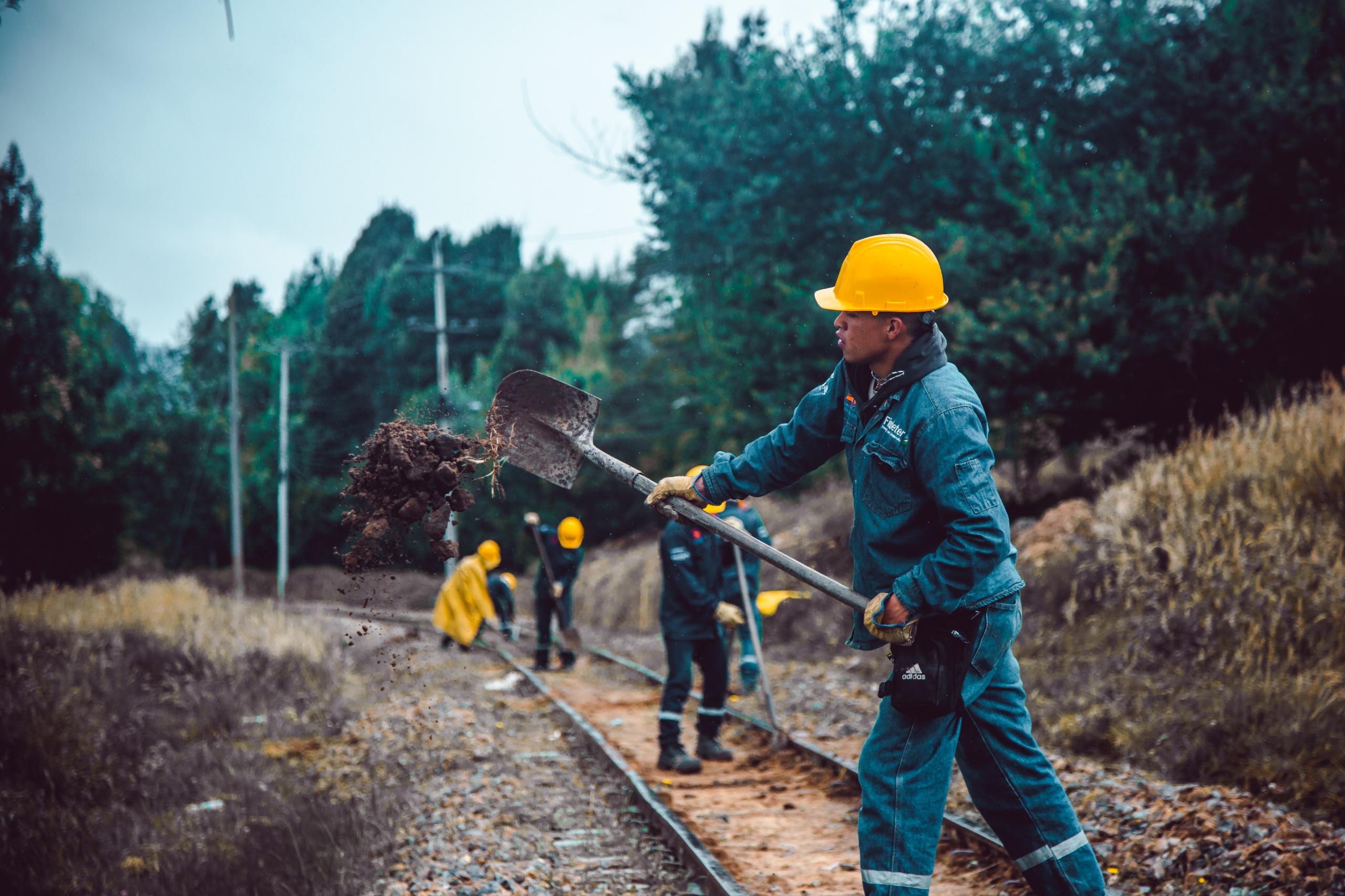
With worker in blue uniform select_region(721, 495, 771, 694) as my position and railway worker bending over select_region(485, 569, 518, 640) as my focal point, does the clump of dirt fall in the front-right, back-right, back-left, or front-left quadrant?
back-left

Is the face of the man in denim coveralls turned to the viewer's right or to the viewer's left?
to the viewer's left

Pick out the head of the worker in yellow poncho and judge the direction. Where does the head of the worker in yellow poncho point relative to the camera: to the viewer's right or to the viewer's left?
to the viewer's right

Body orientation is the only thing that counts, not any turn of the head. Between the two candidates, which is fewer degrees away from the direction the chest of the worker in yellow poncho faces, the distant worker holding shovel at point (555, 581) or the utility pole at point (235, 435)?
the distant worker holding shovel

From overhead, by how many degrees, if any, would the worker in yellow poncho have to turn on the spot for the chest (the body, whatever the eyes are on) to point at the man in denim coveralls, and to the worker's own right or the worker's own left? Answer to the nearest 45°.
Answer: approximately 90° to the worker's own right
